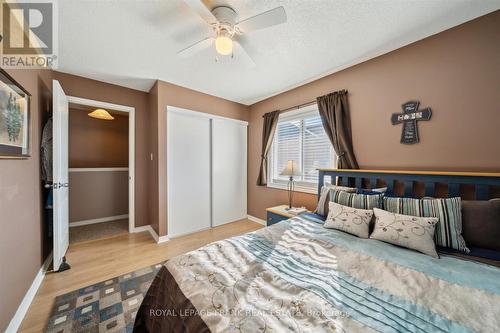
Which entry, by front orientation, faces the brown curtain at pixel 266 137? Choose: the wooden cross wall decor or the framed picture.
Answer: the framed picture

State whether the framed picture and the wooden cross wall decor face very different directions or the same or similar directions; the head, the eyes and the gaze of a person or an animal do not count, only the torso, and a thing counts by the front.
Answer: very different directions

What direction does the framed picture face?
to the viewer's right

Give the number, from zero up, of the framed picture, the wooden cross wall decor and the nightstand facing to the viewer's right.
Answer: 1

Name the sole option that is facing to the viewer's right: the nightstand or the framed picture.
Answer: the framed picture

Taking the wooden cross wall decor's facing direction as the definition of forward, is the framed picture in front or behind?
in front
